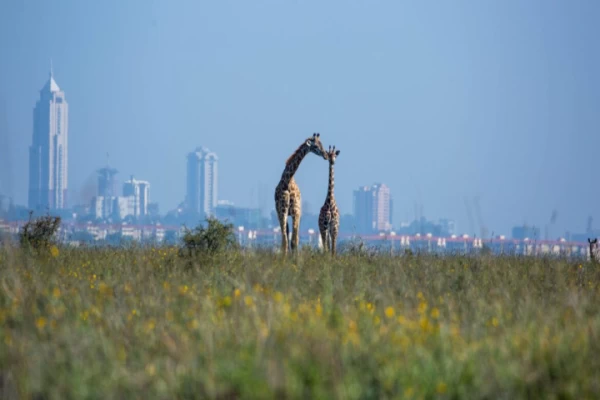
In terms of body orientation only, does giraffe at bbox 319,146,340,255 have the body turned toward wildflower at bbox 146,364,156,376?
yes

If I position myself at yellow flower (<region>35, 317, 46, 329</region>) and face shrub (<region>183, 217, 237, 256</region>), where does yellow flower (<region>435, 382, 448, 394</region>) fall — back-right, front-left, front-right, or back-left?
back-right

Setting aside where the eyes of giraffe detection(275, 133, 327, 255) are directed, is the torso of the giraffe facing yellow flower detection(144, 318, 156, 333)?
yes

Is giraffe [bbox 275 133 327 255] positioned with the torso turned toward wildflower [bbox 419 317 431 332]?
yes

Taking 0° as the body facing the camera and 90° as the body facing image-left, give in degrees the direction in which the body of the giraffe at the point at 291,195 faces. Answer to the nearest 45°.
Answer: approximately 0°

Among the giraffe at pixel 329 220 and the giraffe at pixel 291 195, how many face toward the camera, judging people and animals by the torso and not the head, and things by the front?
2

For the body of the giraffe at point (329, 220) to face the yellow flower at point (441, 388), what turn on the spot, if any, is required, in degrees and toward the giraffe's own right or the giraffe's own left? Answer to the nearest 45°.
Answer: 0° — it already faces it

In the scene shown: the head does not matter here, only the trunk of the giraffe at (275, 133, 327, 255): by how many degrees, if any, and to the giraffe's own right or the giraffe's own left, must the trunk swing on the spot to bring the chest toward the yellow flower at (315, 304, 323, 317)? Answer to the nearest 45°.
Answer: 0° — it already faces it
